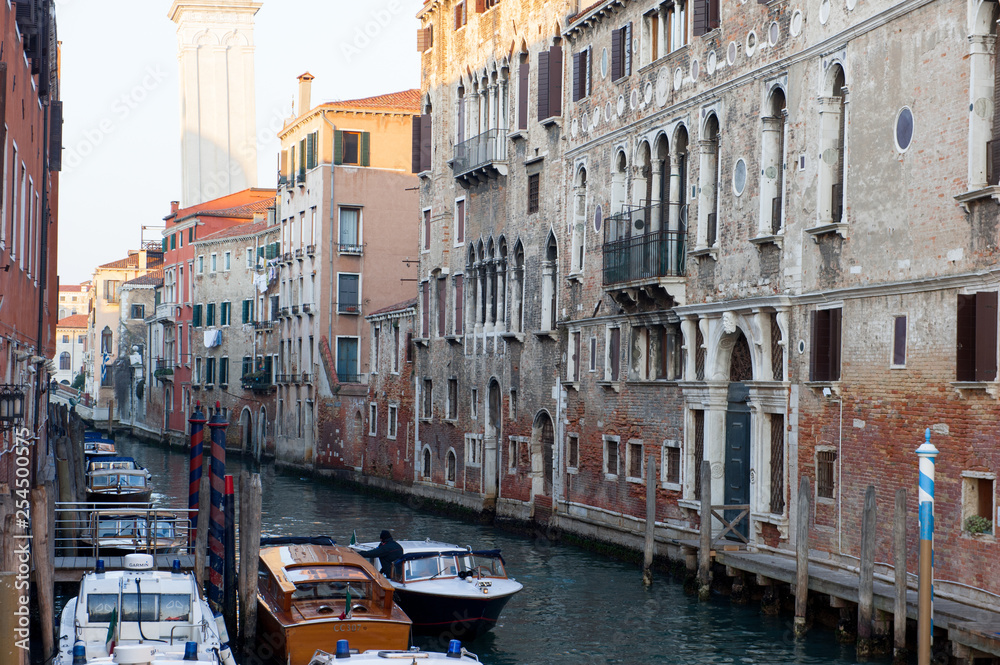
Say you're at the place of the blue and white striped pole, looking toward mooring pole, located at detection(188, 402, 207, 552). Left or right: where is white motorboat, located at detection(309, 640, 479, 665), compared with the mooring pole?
left

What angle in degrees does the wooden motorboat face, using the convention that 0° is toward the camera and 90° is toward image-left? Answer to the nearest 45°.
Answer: approximately 135°

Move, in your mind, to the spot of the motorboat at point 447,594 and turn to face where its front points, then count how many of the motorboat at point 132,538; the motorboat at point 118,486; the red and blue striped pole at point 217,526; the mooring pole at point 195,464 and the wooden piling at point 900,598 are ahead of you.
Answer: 1

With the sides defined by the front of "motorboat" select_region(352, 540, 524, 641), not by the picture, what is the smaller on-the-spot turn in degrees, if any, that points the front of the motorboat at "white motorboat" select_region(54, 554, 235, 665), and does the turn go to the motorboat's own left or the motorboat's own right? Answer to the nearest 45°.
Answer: approximately 90° to the motorboat's own right

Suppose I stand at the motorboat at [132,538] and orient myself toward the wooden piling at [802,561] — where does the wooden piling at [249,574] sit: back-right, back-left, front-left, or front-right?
front-right

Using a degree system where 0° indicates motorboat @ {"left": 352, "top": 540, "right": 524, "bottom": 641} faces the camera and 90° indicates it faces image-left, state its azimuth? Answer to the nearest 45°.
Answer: approximately 315°
